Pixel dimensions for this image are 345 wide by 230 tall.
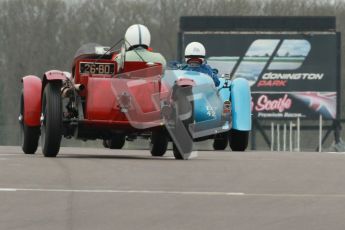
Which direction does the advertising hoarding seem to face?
toward the camera

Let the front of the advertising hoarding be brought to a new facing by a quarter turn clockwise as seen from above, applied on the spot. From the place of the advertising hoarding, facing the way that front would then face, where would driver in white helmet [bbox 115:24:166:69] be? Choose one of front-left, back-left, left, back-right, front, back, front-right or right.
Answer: left

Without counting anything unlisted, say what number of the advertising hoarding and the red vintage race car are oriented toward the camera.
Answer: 1

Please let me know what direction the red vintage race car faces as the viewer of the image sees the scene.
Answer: facing away from the viewer and to the left of the viewer

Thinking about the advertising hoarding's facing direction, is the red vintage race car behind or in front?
in front

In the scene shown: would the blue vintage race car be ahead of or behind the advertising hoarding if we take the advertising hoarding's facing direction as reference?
ahead

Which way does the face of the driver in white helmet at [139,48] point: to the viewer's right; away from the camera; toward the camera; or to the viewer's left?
away from the camera

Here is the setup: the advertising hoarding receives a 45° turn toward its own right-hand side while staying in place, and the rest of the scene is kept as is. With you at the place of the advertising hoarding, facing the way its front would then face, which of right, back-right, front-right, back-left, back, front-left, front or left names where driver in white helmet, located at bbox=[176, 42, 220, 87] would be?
front-left

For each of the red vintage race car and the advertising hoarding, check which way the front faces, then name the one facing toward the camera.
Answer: the advertising hoarding

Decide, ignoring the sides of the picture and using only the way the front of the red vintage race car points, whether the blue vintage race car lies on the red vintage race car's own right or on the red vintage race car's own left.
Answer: on the red vintage race car's own right
